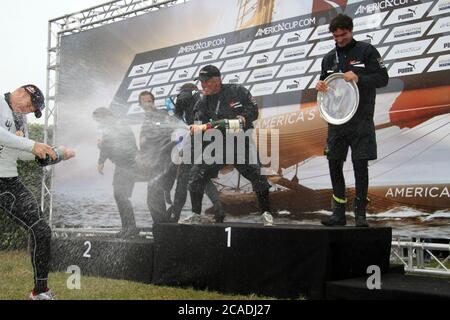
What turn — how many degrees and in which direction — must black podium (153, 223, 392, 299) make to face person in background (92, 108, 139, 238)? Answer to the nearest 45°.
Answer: approximately 90° to its right

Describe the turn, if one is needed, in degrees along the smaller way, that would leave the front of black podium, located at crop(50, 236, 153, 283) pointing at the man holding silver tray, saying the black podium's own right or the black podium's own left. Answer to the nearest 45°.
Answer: approximately 90° to the black podium's own left

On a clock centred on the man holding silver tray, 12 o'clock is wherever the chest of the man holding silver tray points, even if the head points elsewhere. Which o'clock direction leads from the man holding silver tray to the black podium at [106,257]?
The black podium is roughly at 2 o'clock from the man holding silver tray.

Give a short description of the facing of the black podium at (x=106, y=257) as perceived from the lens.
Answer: facing the viewer and to the left of the viewer

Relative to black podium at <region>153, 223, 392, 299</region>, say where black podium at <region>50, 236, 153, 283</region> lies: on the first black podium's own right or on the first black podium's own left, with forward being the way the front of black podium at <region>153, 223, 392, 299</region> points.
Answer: on the first black podium's own right

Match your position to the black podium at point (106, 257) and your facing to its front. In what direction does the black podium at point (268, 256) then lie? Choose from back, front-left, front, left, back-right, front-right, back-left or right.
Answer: left

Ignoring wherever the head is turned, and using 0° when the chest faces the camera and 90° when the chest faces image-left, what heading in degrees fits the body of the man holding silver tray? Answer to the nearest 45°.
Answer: approximately 45°
